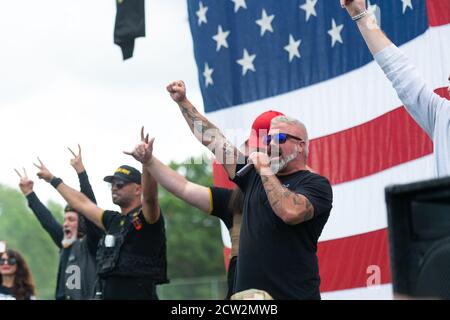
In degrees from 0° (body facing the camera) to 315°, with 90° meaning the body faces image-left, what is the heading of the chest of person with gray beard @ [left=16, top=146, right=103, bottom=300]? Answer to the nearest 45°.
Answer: approximately 45°

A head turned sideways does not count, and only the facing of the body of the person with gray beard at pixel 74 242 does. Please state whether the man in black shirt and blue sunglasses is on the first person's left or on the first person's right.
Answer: on the first person's left

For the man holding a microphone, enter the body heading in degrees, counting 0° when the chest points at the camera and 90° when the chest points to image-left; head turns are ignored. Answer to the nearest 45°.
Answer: approximately 45°

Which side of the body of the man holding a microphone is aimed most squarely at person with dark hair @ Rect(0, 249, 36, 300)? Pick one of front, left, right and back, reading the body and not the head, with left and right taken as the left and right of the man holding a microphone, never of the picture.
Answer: right

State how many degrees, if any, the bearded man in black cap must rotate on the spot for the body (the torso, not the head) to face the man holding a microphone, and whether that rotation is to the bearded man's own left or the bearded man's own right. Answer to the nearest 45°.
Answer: approximately 45° to the bearded man's own left

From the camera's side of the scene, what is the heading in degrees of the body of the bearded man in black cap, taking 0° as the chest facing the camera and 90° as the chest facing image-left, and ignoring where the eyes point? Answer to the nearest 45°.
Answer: approximately 45°
